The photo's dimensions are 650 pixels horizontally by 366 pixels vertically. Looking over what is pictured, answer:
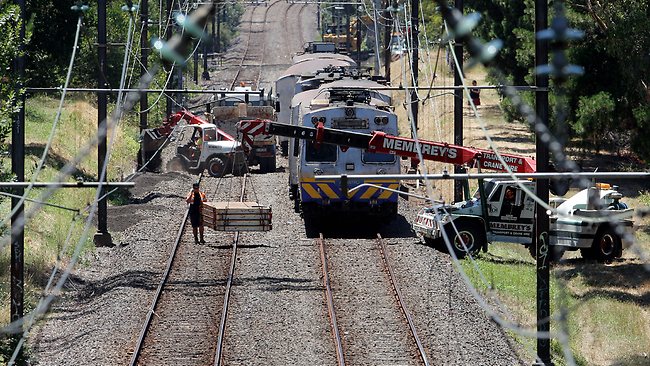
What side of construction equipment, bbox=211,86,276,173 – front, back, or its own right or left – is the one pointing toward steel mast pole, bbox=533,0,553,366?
back

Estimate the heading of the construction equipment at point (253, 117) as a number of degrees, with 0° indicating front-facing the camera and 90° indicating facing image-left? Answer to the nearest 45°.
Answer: approximately 180°
